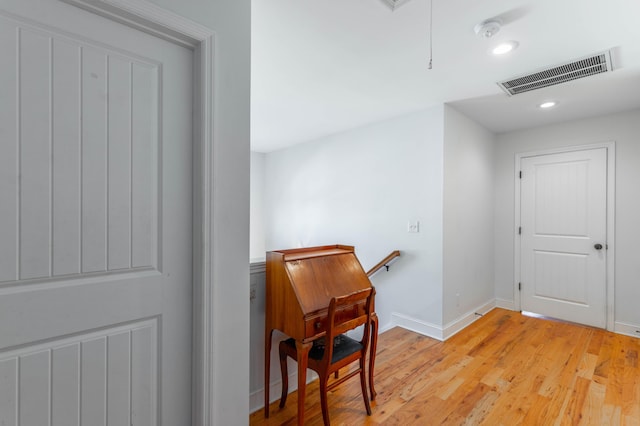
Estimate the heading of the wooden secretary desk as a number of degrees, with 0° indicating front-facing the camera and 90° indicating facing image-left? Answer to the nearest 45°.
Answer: approximately 315°

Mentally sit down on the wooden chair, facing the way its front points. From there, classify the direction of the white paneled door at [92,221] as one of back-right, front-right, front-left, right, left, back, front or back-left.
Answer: left

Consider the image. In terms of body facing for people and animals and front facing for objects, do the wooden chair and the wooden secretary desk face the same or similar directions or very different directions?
very different directions

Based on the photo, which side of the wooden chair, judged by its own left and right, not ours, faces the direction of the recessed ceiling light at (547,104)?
right

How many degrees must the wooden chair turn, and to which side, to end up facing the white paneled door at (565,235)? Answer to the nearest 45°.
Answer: approximately 90° to its right

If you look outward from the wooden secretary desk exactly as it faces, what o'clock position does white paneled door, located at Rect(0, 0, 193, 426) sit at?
The white paneled door is roughly at 3 o'clock from the wooden secretary desk.

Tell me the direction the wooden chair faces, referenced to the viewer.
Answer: facing away from the viewer and to the left of the viewer

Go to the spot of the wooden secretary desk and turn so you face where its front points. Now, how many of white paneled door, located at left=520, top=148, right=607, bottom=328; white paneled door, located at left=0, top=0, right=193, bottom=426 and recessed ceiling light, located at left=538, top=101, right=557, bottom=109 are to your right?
1
